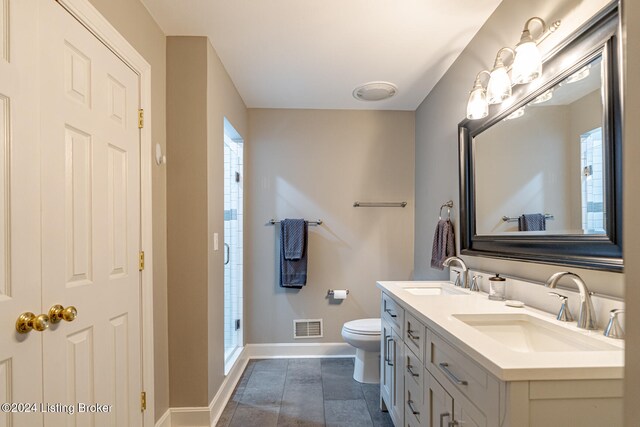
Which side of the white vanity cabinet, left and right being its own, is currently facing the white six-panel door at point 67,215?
front

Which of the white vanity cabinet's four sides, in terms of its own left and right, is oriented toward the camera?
left

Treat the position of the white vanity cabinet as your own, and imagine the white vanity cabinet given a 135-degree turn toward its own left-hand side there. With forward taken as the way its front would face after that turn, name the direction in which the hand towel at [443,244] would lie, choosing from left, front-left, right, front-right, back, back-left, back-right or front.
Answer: back-left

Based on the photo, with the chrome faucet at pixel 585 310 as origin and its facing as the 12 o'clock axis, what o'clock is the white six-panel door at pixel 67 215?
The white six-panel door is roughly at 11 o'clock from the chrome faucet.

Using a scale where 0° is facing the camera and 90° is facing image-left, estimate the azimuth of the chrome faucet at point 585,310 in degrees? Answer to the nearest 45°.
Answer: approximately 90°

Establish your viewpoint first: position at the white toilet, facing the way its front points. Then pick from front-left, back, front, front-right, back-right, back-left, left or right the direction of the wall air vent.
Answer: front-right
